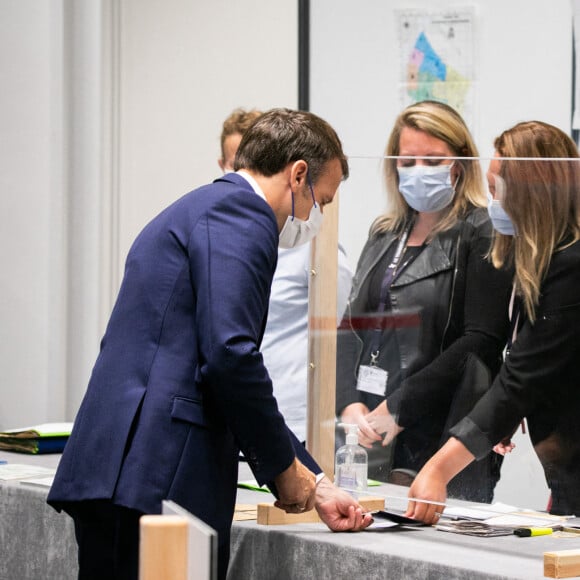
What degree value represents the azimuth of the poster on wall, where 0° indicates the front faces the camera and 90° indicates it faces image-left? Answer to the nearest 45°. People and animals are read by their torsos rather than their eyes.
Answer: approximately 0°

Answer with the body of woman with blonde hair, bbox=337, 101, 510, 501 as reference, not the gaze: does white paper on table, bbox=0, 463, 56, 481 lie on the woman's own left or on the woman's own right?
on the woman's own right

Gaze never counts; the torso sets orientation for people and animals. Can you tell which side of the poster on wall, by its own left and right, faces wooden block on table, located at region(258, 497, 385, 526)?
front

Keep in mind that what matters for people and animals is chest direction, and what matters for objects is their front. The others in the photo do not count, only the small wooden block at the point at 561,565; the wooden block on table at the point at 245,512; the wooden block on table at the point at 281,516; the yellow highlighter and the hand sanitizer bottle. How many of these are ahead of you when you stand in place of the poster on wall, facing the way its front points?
5

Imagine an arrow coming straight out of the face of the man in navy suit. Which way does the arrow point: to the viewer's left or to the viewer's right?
to the viewer's right

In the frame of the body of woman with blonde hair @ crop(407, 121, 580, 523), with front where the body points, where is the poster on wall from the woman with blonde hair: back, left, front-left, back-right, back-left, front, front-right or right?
right

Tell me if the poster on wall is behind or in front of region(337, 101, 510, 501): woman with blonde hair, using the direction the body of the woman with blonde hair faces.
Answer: behind

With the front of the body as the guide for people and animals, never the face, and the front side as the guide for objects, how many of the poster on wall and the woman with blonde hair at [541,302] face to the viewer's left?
1

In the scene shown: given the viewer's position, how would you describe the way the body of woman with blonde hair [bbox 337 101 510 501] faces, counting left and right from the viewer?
facing the viewer and to the left of the viewer

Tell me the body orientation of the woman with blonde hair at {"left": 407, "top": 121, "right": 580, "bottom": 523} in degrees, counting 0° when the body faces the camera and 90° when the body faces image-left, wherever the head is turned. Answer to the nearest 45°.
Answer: approximately 90°

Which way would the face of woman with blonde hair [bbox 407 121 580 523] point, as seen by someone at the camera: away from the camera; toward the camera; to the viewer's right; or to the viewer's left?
to the viewer's left

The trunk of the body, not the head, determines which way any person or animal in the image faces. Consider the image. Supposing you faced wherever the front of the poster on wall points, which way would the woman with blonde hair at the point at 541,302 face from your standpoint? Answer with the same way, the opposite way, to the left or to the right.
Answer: to the right
